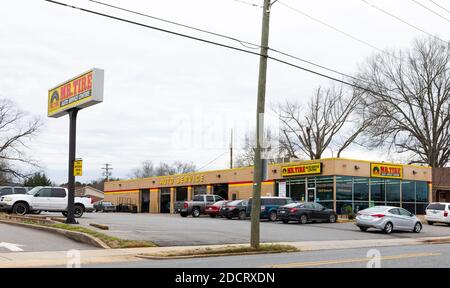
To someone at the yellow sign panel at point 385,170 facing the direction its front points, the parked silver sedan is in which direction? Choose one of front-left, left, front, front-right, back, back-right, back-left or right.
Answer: front-right

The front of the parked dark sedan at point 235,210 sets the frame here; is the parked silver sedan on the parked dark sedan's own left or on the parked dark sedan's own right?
on the parked dark sedan's own right

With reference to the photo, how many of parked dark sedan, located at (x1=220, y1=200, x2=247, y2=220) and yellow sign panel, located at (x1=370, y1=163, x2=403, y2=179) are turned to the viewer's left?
0

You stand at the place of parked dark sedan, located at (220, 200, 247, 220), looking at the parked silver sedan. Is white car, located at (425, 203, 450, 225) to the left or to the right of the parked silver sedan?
left

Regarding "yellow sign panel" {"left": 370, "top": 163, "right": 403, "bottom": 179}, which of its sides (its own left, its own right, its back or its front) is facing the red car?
right

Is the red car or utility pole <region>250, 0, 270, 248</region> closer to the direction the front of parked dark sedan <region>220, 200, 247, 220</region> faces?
the red car

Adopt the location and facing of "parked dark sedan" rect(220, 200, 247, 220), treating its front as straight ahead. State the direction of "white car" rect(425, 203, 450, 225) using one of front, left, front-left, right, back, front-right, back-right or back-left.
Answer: front-right
